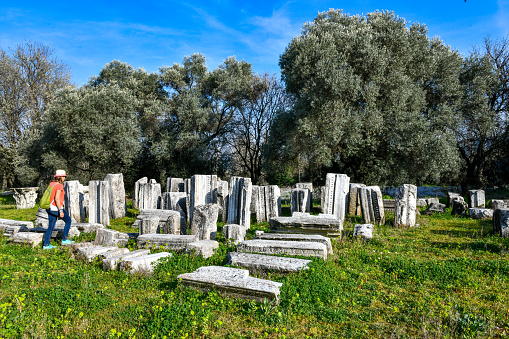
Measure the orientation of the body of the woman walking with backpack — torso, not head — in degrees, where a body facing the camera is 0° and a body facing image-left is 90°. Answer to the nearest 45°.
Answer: approximately 270°

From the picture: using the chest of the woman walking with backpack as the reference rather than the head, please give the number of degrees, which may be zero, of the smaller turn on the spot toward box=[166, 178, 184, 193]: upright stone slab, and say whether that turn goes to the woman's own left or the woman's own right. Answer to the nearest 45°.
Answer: approximately 45° to the woman's own left

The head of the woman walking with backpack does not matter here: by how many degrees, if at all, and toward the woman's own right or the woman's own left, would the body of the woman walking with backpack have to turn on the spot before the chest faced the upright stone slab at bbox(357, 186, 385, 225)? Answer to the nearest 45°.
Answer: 0° — they already face it
